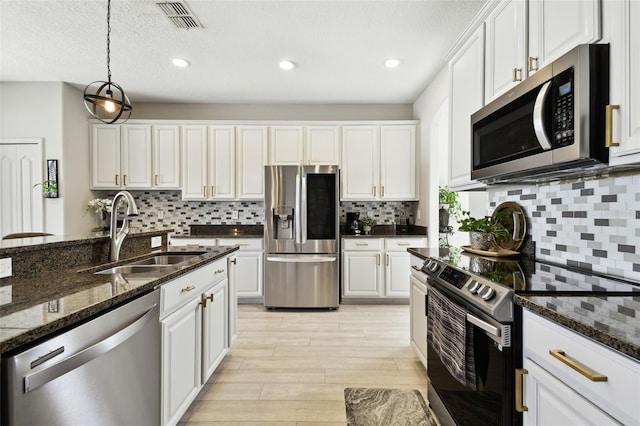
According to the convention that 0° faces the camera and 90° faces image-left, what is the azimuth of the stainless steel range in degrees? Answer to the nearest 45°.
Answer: approximately 45°

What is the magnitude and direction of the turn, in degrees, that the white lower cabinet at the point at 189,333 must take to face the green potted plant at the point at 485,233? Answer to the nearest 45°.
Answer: approximately 45° to its left

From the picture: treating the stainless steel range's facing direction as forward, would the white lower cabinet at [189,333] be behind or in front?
in front

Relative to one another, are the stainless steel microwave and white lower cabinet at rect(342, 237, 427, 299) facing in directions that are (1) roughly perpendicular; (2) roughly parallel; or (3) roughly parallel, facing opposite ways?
roughly perpendicular

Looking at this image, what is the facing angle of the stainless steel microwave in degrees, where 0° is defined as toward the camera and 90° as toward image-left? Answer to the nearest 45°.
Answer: approximately 45°

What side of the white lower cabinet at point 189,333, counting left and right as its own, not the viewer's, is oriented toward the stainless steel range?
front

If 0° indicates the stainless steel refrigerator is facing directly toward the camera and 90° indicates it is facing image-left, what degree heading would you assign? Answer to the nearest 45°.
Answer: approximately 0°

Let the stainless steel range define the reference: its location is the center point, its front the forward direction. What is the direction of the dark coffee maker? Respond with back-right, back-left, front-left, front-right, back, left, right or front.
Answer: right

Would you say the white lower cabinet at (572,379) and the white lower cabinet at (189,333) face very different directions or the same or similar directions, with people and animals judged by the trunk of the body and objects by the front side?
very different directions

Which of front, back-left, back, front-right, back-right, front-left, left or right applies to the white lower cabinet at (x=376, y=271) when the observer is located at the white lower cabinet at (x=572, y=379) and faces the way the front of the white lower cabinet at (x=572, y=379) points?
right

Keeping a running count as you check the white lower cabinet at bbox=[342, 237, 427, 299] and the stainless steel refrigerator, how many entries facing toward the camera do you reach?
2
